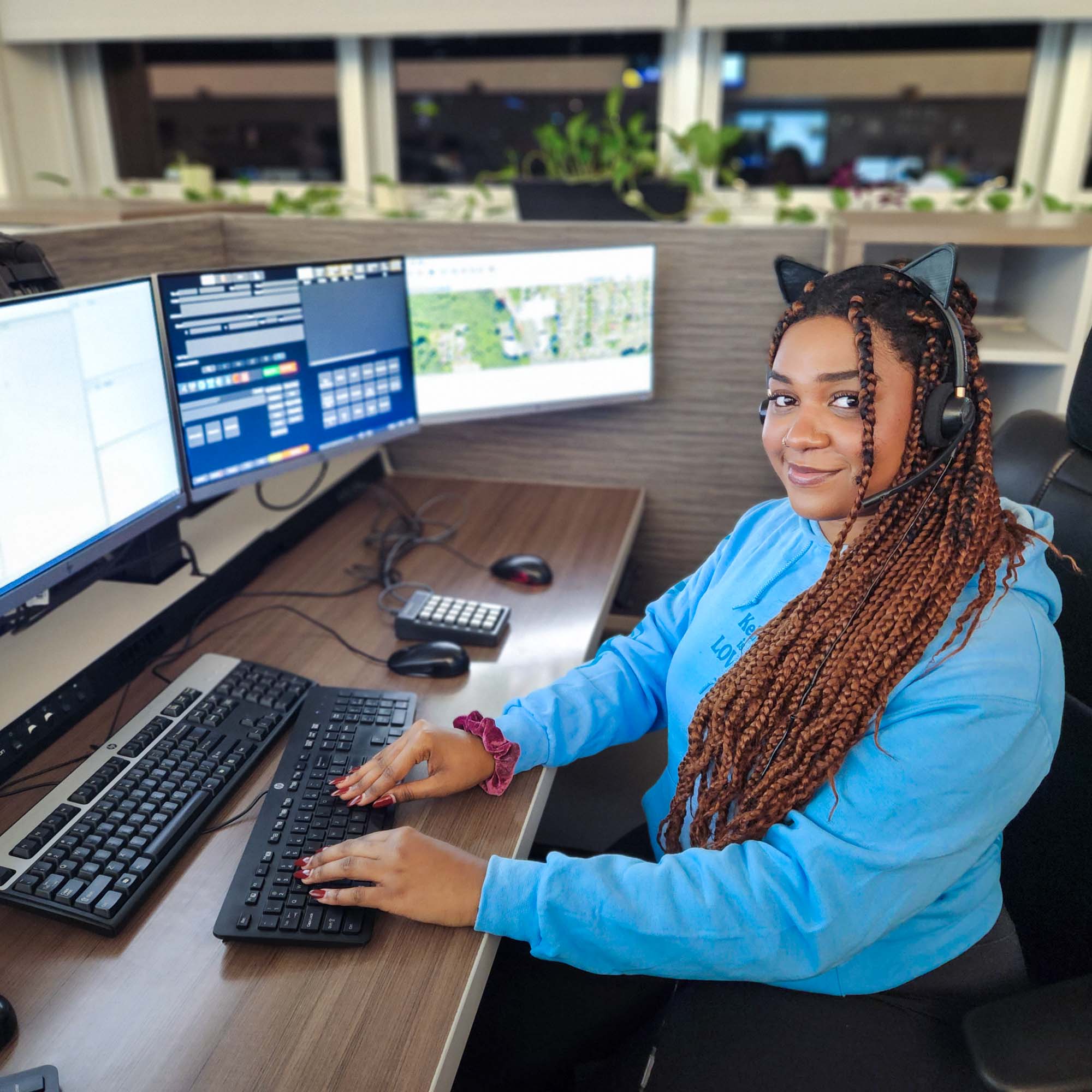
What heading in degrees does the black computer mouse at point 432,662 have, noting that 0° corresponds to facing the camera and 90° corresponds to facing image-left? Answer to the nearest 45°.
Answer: approximately 90°

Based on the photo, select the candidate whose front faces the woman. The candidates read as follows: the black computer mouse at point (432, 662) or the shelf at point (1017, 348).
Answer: the shelf

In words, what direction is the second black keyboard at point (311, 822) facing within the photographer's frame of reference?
facing to the right of the viewer

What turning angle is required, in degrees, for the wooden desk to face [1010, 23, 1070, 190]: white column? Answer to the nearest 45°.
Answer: approximately 45° to its left

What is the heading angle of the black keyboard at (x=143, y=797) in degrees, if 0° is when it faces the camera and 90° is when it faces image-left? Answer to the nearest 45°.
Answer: approximately 315°

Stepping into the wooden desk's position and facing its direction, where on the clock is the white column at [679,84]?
The white column is roughly at 10 o'clock from the wooden desk.

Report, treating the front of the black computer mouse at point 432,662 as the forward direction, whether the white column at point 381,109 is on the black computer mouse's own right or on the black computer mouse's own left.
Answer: on the black computer mouse's own right

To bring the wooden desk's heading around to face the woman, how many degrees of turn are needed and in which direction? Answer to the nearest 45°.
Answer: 0° — it already faces them

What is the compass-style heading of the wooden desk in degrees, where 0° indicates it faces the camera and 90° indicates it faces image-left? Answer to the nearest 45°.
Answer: approximately 270°

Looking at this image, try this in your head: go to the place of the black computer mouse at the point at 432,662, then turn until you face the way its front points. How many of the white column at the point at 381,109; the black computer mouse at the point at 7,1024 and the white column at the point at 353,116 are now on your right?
2

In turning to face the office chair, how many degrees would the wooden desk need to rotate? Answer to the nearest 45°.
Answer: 0° — it already faces it

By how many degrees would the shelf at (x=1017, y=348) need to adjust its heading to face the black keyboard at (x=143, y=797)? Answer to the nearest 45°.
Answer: approximately 45° to its right

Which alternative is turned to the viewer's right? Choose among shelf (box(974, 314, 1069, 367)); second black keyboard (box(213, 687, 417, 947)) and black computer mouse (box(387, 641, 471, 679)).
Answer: the second black keyboard
